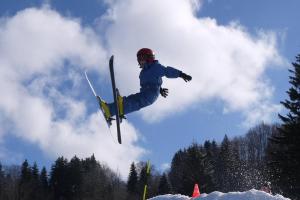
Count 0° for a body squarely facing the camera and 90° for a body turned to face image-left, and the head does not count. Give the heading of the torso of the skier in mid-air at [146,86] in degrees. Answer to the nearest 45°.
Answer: approximately 90°
